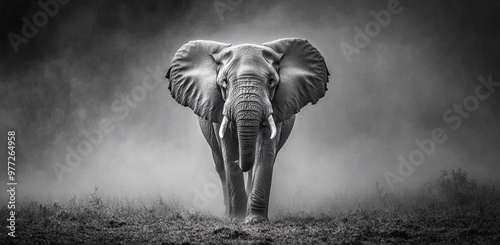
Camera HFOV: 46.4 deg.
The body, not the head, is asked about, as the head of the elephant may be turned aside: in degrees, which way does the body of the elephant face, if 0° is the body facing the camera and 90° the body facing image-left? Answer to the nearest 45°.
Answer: approximately 0°
